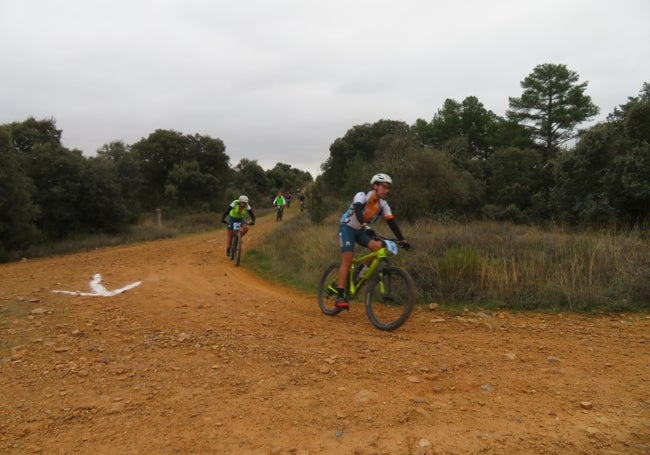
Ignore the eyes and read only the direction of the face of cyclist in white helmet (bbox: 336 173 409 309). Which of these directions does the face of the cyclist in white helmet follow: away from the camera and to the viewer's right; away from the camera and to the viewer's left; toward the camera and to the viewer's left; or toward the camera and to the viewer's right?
toward the camera and to the viewer's right

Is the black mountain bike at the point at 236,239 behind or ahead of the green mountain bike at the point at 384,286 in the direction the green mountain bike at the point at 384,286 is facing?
behind

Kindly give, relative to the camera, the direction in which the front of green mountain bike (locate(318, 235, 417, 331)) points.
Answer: facing the viewer and to the right of the viewer

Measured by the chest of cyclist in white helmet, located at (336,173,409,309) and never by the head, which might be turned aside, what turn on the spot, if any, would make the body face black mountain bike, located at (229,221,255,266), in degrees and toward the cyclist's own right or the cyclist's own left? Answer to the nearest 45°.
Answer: approximately 180°
